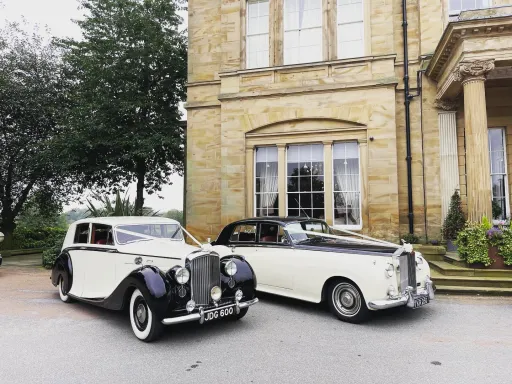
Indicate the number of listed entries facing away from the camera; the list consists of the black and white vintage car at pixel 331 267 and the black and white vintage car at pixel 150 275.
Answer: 0

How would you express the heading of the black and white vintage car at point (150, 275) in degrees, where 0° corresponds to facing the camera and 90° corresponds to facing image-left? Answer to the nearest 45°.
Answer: approximately 315°

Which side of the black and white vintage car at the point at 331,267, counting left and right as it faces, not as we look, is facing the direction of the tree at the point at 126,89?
back

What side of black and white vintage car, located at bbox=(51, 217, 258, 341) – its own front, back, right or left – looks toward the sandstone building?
left

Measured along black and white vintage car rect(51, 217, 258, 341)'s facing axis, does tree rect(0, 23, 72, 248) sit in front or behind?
behind

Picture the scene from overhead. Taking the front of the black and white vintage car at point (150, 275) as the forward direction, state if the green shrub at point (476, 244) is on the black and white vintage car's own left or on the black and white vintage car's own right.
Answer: on the black and white vintage car's own left

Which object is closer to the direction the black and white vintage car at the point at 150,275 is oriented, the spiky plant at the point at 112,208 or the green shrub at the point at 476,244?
the green shrub

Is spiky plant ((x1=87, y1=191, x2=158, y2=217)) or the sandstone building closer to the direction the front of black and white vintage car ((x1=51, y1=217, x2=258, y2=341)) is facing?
the sandstone building

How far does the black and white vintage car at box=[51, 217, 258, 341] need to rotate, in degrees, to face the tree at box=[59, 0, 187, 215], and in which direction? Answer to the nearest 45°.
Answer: approximately 135° to its left

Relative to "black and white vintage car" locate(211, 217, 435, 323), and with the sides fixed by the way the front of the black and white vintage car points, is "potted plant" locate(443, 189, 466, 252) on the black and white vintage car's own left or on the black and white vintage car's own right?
on the black and white vintage car's own left
